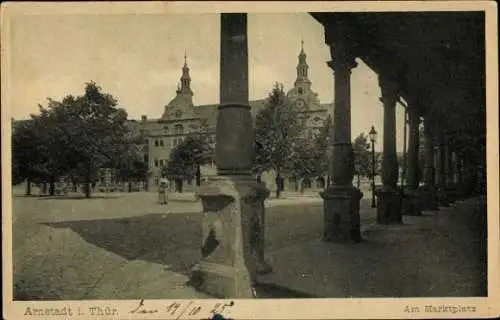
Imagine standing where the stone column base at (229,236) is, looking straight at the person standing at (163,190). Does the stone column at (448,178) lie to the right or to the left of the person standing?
right
